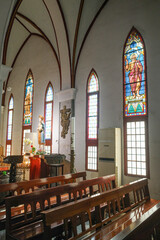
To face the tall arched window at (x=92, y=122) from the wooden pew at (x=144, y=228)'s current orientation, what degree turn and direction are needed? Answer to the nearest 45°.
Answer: approximately 45° to its right

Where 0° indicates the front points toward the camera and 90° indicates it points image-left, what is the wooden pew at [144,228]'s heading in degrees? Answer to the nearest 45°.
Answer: approximately 135°

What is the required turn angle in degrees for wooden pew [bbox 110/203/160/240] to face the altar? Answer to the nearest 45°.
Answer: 0° — it already faces it

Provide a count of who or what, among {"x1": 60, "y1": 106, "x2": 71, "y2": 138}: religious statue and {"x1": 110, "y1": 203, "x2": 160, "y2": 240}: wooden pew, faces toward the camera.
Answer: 1

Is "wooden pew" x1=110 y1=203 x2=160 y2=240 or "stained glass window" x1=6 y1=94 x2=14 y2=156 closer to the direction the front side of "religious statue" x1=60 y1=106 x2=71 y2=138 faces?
the wooden pew

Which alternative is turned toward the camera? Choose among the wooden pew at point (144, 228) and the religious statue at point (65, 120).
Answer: the religious statue

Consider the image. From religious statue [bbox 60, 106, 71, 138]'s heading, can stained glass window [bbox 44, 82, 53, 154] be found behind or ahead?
behind

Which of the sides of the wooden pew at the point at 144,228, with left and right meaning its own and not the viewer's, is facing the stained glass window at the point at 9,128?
front

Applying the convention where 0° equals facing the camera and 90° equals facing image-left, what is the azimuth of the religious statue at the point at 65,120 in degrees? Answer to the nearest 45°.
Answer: approximately 0°

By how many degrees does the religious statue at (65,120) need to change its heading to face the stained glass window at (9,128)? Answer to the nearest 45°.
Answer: approximately 135° to its right
